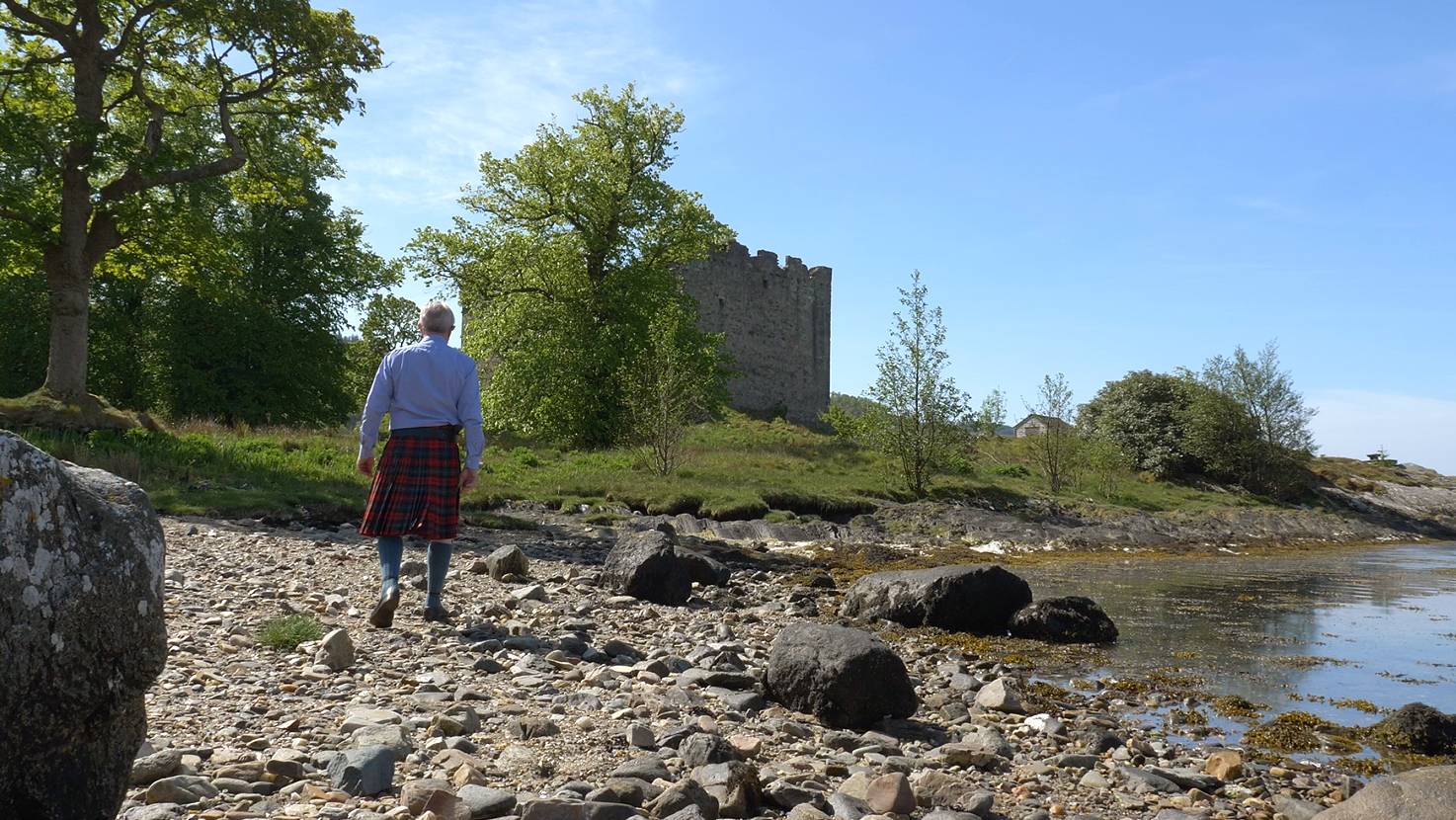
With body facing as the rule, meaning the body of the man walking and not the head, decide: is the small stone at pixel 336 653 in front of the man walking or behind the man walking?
behind

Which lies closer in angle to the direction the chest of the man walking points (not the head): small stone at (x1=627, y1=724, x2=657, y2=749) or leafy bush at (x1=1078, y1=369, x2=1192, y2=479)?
the leafy bush

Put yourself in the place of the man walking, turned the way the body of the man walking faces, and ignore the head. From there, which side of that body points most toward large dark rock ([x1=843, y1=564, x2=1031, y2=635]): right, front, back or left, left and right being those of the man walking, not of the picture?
right

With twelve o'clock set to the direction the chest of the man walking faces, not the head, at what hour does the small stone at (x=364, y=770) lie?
The small stone is roughly at 6 o'clock from the man walking.

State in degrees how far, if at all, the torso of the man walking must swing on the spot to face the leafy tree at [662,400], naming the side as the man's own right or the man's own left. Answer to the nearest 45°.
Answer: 0° — they already face it

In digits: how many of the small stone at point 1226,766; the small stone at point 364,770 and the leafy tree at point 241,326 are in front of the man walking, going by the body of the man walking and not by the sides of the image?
1

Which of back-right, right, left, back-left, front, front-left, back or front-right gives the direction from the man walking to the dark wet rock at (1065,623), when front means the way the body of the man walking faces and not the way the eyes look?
right

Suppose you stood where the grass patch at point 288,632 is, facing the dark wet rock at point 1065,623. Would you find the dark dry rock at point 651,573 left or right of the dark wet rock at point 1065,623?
left

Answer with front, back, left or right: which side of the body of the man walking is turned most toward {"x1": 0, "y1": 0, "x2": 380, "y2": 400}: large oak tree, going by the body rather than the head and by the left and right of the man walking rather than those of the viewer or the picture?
front

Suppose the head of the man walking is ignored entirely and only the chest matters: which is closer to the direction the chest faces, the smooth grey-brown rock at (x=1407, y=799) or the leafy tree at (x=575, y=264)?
the leafy tree

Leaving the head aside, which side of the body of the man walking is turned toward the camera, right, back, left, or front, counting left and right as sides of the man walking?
back

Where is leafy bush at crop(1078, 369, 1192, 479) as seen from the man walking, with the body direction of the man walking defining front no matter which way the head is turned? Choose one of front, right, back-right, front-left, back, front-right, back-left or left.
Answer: front-right

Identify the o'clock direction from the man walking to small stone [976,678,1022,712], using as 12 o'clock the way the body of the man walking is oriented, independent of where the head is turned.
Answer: The small stone is roughly at 4 o'clock from the man walking.

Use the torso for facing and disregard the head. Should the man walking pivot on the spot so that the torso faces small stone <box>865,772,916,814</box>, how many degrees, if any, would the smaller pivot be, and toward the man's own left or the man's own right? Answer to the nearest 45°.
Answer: approximately 135° to the man's own right

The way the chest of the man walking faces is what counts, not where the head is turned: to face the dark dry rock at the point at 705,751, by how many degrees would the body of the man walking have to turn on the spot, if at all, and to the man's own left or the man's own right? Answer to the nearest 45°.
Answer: approximately 135° to the man's own right

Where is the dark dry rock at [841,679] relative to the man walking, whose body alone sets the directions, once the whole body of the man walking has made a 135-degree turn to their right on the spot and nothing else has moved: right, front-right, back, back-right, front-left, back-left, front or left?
front

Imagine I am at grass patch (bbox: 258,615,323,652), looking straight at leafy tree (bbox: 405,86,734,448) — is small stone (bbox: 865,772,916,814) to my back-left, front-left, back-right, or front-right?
back-right

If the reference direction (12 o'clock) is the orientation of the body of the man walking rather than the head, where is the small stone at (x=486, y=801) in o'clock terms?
The small stone is roughly at 6 o'clock from the man walking.
